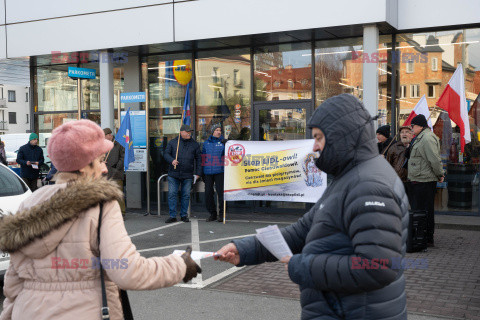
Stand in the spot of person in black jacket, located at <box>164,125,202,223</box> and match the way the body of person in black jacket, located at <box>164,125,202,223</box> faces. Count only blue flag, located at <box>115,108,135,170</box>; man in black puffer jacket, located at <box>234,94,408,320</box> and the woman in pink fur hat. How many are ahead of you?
2

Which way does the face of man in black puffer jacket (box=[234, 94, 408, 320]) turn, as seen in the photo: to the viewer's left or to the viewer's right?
to the viewer's left

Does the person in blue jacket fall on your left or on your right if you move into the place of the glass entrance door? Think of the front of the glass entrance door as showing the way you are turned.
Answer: on your right

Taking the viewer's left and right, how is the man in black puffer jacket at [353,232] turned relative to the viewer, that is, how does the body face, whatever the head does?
facing to the left of the viewer

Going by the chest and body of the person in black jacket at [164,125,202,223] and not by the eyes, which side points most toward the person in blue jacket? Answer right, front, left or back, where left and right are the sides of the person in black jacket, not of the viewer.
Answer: left

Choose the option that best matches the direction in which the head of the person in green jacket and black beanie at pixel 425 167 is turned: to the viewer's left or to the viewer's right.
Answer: to the viewer's left
